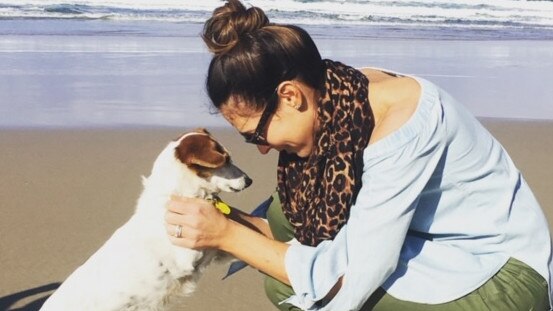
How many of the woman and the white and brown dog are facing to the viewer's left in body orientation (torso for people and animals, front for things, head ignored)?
1

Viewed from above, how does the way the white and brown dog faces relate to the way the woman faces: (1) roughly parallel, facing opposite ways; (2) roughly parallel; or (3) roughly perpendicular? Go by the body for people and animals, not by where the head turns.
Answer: roughly parallel, facing opposite ways

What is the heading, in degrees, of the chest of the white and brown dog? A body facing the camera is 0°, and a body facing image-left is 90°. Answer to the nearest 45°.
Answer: approximately 270°

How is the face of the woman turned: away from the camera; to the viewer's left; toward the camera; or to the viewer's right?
to the viewer's left

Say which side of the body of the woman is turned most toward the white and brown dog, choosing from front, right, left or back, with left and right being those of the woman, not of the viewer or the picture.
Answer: front

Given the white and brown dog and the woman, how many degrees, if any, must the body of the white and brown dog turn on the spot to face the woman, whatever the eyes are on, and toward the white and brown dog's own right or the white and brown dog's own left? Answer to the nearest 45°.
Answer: approximately 45° to the white and brown dog's own right

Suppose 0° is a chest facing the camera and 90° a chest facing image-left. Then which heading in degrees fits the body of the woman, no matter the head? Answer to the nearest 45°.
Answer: approximately 90°

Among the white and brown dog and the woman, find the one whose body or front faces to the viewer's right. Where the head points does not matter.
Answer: the white and brown dog
